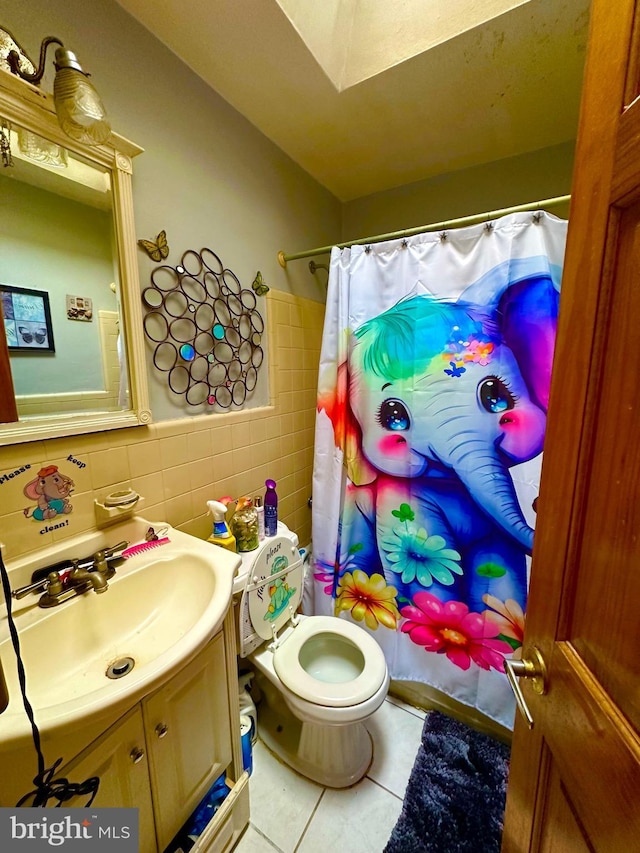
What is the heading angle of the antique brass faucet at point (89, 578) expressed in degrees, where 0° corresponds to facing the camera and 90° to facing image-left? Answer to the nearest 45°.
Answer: approximately 315°

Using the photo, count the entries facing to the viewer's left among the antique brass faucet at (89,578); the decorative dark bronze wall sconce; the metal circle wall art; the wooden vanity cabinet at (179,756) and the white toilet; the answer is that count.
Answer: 0

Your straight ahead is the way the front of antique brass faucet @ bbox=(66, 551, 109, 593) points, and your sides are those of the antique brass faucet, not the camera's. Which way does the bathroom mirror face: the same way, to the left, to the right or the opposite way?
the same way

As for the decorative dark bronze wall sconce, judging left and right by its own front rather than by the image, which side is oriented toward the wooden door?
front

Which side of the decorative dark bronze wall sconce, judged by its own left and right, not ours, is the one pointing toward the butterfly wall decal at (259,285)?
left

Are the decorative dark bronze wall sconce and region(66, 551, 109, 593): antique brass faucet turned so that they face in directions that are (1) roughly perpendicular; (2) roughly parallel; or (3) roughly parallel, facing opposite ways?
roughly parallel

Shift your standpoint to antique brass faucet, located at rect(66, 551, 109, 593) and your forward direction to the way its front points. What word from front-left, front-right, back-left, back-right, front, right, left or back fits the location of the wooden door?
front

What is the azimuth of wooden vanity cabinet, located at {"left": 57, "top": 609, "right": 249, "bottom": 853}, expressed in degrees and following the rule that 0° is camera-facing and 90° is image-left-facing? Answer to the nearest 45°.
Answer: approximately 315°

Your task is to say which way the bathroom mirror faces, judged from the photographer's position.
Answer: facing the viewer and to the right of the viewer

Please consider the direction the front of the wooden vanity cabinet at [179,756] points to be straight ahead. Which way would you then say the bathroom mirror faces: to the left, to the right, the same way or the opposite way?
the same way

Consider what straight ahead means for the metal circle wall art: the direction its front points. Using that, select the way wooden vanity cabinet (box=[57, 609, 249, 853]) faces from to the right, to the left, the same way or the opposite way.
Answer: the same way

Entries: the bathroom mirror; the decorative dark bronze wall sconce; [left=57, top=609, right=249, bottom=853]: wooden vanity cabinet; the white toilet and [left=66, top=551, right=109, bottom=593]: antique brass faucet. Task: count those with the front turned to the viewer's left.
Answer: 0

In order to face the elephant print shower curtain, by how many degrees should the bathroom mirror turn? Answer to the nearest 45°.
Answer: approximately 45° to its left

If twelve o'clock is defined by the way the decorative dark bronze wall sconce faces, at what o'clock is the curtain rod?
The curtain rod is roughly at 11 o'clock from the decorative dark bronze wall sconce.

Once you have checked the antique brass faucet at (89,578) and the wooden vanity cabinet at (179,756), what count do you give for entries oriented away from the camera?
0
